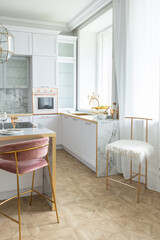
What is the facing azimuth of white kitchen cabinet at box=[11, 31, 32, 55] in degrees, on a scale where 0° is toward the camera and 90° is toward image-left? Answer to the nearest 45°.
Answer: approximately 0°

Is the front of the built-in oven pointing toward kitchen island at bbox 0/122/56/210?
yes

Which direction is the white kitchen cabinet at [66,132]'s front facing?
to the viewer's left

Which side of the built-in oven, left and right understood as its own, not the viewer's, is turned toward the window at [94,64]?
left

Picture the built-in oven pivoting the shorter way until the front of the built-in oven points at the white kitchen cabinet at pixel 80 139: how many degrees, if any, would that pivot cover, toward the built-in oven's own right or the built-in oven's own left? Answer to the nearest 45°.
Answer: approximately 45° to the built-in oven's own left
